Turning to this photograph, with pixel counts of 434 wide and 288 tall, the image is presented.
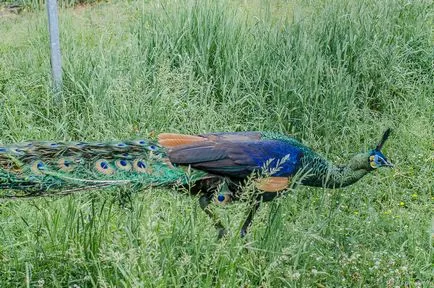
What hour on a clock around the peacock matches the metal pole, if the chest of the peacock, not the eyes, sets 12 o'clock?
The metal pole is roughly at 8 o'clock from the peacock.

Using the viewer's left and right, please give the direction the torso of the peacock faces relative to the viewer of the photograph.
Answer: facing to the right of the viewer
